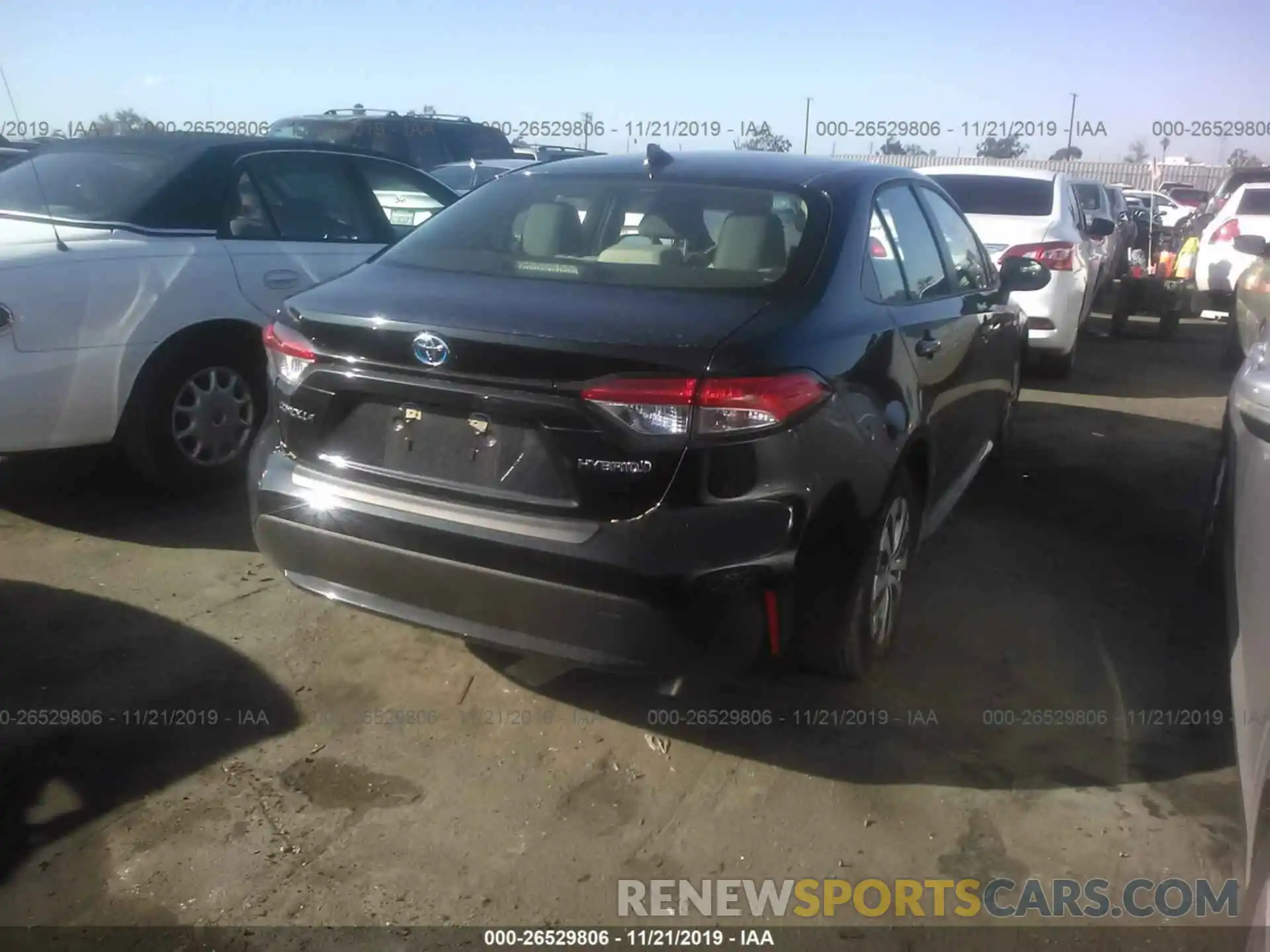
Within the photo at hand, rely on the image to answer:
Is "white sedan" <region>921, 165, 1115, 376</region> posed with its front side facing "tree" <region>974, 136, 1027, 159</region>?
yes

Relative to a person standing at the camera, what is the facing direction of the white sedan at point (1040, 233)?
facing away from the viewer

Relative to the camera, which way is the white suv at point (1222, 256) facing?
away from the camera

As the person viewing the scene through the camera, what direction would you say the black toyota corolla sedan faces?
facing away from the viewer and to the right of the viewer

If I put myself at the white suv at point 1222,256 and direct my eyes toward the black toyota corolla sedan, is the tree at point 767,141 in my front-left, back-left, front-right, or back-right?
back-right

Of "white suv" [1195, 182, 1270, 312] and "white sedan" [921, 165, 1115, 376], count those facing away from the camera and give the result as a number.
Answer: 2

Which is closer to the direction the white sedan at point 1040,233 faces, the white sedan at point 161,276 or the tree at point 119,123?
the tree

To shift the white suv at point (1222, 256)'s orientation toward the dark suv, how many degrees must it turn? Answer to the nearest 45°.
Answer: approximately 90° to its left

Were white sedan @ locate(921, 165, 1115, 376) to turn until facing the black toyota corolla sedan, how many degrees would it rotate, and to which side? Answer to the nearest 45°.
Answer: approximately 180°
